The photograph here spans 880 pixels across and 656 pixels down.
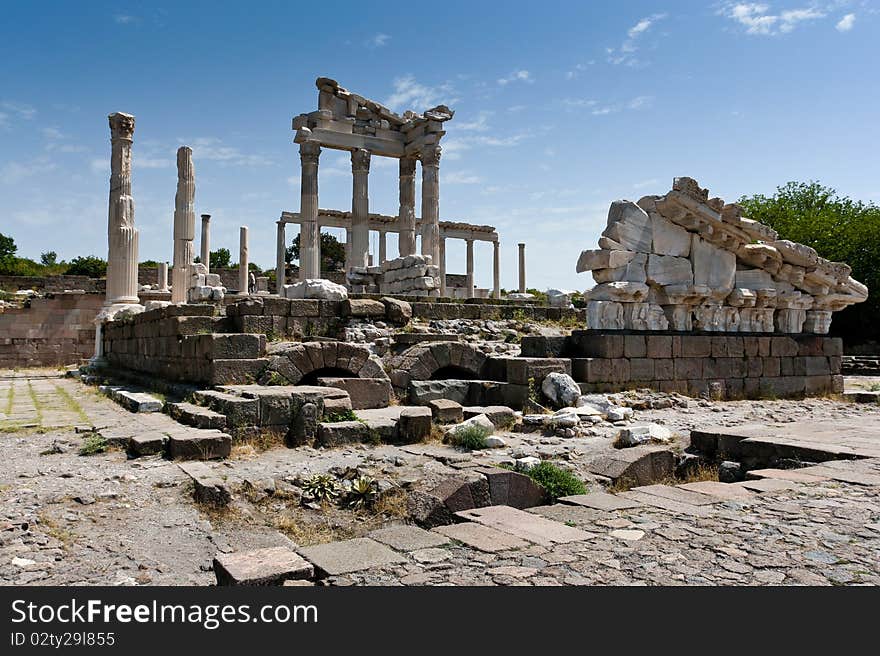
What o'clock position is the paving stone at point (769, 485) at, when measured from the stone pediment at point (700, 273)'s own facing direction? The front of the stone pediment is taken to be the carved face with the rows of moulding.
The paving stone is roughly at 12 o'clock from the stone pediment.

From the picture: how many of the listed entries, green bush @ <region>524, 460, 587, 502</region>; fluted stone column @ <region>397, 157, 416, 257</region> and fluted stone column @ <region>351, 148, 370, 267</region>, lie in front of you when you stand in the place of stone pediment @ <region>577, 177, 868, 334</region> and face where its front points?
1

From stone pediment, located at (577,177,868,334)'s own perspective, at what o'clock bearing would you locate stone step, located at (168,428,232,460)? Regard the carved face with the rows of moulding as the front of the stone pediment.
The stone step is roughly at 1 o'clock from the stone pediment.

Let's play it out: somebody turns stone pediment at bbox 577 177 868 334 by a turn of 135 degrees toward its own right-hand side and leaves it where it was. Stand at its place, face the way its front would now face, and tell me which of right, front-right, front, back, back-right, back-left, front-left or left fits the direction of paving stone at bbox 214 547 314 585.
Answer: back-left

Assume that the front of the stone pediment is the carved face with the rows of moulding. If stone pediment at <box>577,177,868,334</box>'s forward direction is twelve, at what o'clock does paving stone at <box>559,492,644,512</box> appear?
The paving stone is roughly at 12 o'clock from the stone pediment.

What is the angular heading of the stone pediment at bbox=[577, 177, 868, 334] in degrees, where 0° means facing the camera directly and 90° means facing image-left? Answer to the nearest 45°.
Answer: approximately 0°

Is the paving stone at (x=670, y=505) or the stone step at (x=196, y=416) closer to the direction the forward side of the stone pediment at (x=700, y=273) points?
the paving stone

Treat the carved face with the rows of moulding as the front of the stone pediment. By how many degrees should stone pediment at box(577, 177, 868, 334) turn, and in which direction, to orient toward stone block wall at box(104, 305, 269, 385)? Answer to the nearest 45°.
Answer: approximately 45° to its right

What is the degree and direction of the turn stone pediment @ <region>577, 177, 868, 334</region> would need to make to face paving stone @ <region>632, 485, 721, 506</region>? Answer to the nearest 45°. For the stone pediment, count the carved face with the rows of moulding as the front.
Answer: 0° — it already faces it

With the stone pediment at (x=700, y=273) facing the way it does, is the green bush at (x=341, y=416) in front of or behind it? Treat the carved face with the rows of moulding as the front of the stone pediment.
in front

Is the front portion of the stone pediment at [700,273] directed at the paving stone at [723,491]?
yes

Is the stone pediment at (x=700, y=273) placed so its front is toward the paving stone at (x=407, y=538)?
yes

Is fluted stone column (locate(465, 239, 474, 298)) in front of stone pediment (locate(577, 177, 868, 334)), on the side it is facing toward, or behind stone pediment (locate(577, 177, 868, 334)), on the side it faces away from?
behind

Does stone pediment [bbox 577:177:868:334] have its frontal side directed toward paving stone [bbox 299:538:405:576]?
yes
